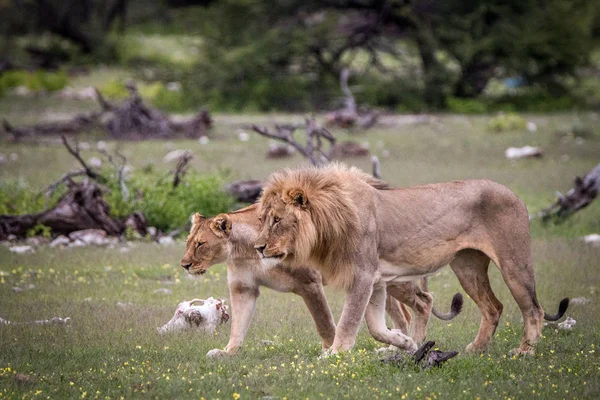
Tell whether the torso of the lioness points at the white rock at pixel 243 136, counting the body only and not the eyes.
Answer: no

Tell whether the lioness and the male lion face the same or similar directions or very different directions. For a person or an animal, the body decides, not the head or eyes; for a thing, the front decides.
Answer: same or similar directions

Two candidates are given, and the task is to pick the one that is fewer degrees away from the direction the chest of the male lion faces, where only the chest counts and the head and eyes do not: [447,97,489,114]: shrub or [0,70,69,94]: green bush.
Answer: the green bush

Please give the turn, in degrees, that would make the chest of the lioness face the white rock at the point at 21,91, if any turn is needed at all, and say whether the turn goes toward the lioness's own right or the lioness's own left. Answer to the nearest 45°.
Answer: approximately 90° to the lioness's own right

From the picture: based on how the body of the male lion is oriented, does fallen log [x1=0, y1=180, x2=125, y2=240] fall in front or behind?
in front

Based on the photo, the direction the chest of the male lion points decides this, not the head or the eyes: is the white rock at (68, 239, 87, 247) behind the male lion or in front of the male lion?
in front

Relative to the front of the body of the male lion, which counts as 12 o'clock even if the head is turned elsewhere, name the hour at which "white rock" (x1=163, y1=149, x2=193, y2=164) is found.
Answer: The white rock is roughly at 2 o'clock from the male lion.

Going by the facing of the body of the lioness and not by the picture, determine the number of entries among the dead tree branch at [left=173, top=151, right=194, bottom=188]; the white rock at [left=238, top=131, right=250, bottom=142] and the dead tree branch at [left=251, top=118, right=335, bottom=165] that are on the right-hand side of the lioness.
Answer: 3

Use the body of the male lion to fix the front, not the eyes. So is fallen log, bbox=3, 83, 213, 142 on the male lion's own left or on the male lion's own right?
on the male lion's own right

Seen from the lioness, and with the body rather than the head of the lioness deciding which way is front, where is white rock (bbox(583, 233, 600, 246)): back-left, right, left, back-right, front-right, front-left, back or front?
back-right

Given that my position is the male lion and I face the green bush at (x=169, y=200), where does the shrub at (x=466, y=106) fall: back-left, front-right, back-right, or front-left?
front-right

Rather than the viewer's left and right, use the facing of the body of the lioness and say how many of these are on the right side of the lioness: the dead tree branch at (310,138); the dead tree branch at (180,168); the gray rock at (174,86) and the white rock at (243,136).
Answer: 4

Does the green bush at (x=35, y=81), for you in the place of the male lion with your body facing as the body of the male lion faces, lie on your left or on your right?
on your right

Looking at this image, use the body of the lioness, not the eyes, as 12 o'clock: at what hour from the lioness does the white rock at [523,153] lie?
The white rock is roughly at 4 o'clock from the lioness.

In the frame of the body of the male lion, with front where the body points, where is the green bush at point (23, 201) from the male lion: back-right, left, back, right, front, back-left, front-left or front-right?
front-right

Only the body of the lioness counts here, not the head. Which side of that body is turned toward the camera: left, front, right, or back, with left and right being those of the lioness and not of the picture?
left

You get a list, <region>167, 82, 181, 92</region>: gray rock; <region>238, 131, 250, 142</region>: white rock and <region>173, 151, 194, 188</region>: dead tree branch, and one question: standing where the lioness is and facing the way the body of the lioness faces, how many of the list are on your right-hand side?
3

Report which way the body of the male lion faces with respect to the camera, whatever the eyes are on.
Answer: to the viewer's left

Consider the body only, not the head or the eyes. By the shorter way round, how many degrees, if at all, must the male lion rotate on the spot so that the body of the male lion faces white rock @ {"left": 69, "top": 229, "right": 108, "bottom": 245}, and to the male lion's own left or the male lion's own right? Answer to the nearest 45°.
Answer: approximately 45° to the male lion's own right

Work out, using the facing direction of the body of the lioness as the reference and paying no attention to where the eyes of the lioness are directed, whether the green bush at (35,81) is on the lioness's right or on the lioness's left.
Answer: on the lioness's right
